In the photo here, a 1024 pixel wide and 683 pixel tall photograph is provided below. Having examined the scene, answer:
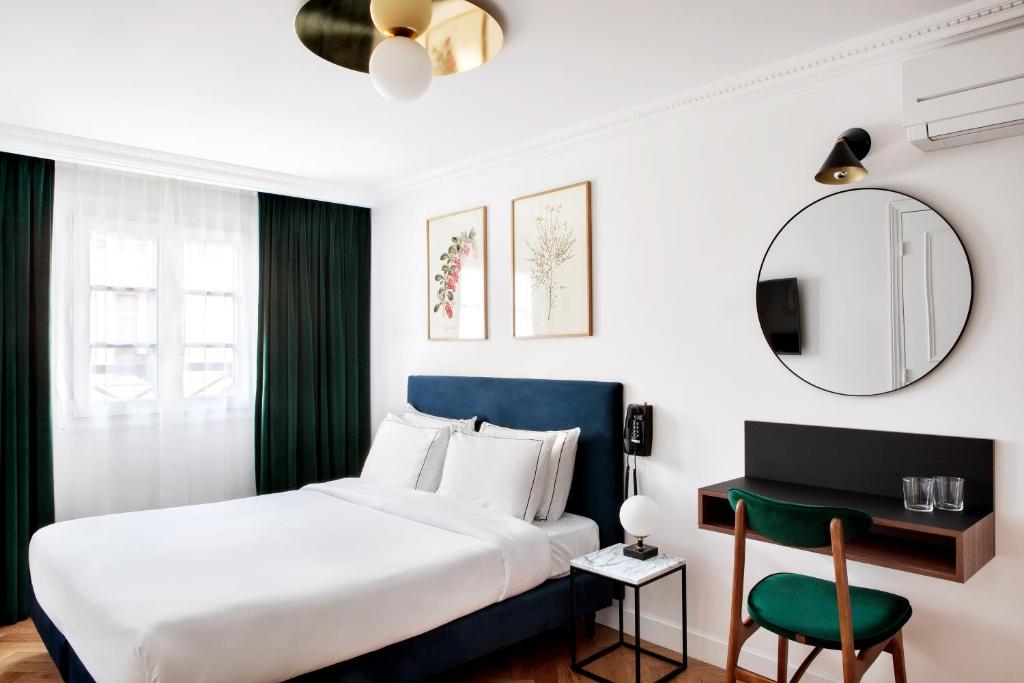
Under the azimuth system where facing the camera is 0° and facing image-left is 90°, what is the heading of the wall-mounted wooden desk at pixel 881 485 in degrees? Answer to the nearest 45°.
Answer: approximately 45°

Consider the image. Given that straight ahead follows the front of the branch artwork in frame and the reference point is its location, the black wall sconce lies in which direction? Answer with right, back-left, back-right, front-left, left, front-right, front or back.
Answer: left

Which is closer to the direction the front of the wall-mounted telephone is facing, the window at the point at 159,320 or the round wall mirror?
the window

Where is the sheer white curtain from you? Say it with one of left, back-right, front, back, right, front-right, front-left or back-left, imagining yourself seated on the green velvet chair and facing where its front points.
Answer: back-left

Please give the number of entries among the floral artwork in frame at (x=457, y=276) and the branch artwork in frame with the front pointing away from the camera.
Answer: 0

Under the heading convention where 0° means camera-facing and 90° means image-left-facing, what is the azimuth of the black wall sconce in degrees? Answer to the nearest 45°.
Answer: approximately 45°

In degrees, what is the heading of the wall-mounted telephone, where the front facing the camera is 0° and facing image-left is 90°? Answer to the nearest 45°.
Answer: approximately 45°

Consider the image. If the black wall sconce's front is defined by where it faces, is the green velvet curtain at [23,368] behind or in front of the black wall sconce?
in front

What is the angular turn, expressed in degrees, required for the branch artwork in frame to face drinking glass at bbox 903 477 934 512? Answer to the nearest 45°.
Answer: approximately 90° to its left

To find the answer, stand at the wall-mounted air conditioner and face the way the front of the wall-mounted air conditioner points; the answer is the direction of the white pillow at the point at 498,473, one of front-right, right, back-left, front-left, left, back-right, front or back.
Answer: front-right

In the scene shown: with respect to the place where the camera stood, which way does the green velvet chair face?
facing away from the viewer and to the right of the viewer
